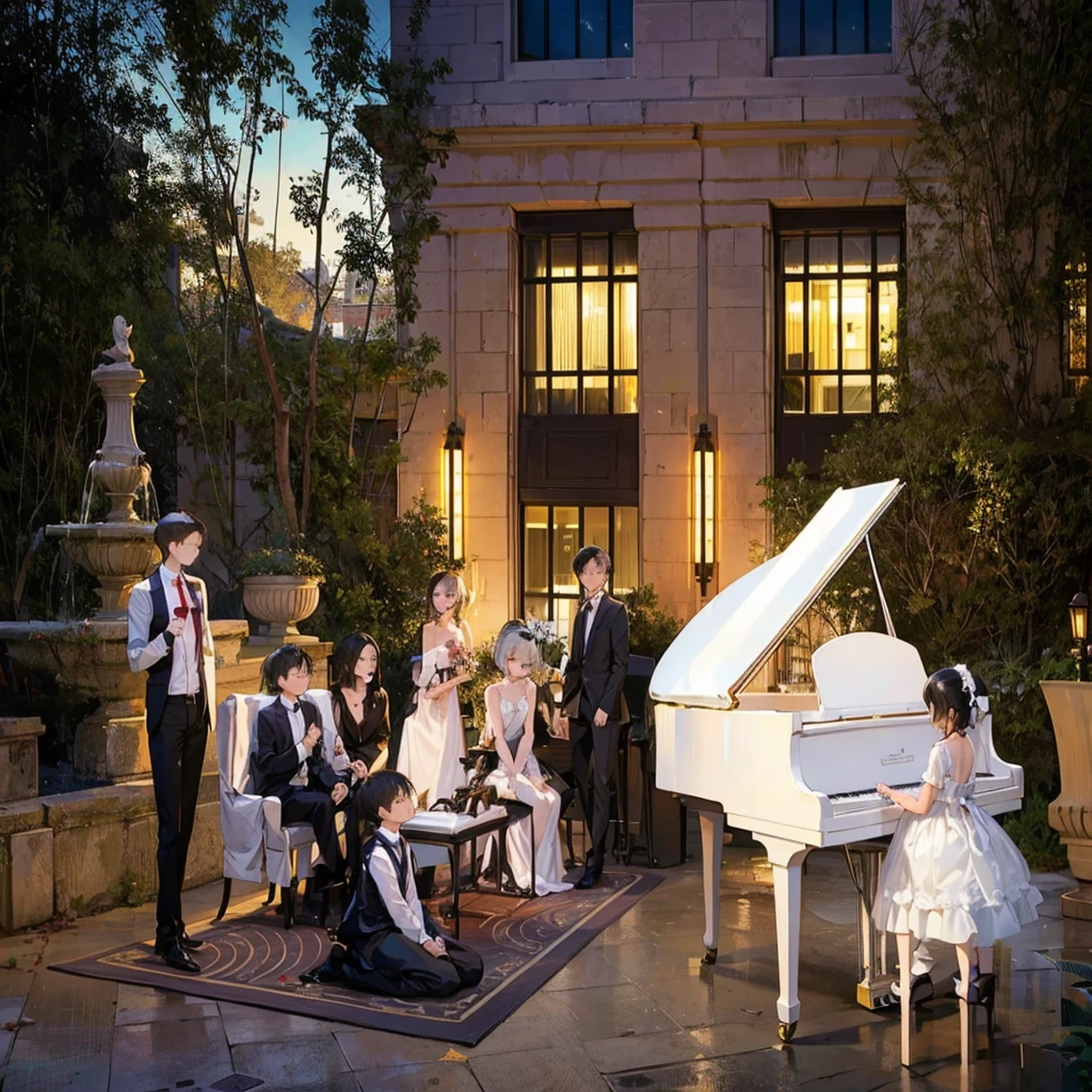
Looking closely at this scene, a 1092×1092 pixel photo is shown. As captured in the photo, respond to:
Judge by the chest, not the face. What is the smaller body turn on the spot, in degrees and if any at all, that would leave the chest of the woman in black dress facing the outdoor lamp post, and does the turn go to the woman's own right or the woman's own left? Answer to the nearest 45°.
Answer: approximately 45° to the woman's own left

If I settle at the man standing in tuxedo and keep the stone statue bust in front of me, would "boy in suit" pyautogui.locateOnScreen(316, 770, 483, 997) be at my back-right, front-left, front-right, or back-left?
front-left

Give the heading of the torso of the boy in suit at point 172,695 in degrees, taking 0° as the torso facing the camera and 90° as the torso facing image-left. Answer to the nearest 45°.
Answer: approximately 315°

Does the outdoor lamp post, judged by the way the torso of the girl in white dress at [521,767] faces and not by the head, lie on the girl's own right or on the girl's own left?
on the girl's own left

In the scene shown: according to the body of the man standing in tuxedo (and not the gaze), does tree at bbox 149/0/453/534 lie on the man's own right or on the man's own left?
on the man's own right

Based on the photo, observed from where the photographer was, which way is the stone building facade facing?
facing the viewer

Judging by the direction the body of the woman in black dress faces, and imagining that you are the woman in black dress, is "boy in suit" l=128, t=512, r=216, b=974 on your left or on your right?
on your right

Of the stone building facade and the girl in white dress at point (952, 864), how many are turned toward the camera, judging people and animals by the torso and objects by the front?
1

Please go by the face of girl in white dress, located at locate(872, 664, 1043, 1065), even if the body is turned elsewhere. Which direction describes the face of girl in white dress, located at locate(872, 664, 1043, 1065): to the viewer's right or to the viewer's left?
to the viewer's left

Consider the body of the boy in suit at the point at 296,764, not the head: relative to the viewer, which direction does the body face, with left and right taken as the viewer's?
facing the viewer and to the right of the viewer

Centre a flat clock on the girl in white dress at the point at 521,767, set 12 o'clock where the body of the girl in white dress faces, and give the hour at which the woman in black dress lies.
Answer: The woman in black dress is roughly at 4 o'clock from the girl in white dress.

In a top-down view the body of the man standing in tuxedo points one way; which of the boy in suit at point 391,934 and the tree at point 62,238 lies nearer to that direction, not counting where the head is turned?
the boy in suit
